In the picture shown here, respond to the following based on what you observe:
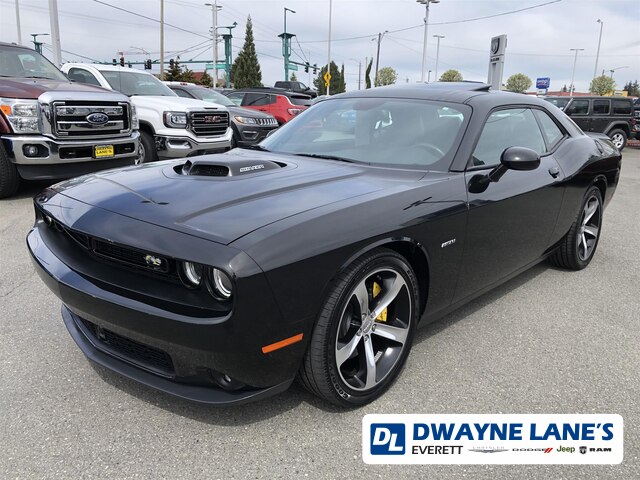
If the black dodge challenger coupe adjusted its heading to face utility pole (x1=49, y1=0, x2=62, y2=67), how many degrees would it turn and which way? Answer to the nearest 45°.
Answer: approximately 90° to its right

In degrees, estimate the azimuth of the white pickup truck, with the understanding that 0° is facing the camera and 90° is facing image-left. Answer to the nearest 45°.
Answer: approximately 315°

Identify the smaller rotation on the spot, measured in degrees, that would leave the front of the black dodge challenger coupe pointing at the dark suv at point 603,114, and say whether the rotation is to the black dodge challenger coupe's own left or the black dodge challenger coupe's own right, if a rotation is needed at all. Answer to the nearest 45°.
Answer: approximately 180°

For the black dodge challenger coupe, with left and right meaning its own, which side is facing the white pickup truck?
right

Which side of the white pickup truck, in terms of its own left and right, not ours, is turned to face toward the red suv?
left

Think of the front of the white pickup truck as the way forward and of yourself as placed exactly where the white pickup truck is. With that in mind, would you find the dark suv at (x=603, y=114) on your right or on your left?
on your left

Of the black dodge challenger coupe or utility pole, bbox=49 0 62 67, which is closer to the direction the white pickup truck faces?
the black dodge challenger coupe

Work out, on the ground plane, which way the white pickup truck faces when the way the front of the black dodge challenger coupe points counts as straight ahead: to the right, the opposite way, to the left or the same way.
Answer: to the left

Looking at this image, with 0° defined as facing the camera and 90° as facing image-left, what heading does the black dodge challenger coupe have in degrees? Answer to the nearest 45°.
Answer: approximately 45°

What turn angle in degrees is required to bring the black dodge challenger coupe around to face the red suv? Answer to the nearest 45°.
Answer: approximately 135° to its right
